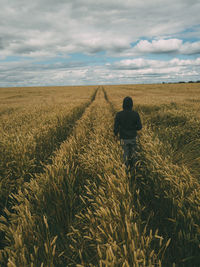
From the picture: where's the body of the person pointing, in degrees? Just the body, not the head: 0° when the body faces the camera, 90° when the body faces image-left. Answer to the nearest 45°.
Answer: approximately 180°
